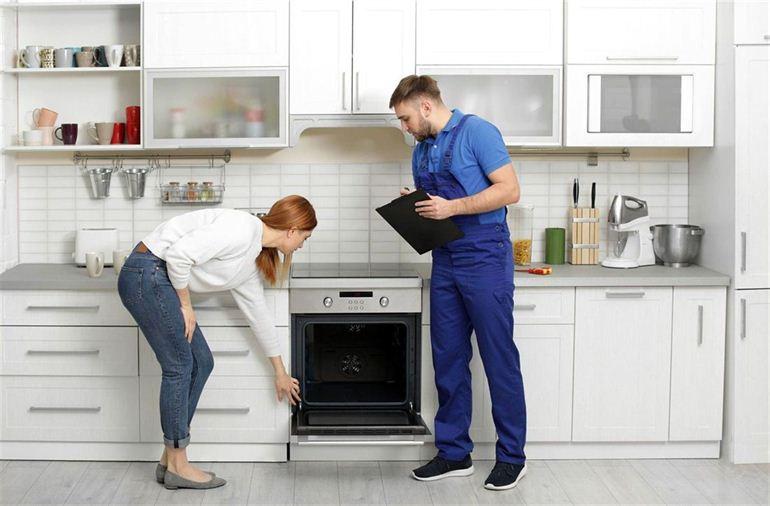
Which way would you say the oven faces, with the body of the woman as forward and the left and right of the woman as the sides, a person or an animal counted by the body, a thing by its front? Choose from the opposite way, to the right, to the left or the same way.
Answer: to the right

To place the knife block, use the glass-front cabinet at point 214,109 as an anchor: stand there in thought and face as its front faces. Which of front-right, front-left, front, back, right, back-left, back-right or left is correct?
left

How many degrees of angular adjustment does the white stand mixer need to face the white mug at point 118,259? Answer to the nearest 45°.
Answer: approximately 45° to its right

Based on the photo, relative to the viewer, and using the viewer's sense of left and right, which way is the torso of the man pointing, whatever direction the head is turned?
facing the viewer and to the left of the viewer

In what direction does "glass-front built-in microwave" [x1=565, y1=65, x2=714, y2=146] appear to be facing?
toward the camera

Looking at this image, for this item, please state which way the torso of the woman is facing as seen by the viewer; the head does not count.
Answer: to the viewer's right

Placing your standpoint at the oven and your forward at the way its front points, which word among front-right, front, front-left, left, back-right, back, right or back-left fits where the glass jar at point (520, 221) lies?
back-left

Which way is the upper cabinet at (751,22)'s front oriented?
toward the camera

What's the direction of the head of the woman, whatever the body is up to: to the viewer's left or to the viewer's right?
to the viewer's right

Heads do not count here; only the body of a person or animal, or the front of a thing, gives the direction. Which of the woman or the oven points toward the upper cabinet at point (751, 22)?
the woman

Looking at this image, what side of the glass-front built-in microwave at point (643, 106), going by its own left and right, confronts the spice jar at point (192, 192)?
right

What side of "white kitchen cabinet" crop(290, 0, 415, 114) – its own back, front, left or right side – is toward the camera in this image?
front

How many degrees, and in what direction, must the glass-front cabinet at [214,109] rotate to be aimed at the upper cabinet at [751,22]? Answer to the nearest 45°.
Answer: approximately 90° to its left
